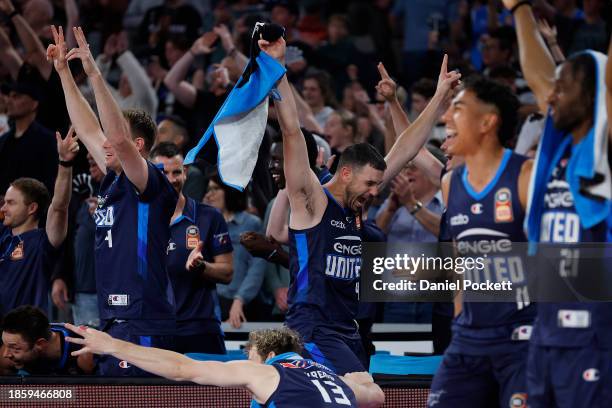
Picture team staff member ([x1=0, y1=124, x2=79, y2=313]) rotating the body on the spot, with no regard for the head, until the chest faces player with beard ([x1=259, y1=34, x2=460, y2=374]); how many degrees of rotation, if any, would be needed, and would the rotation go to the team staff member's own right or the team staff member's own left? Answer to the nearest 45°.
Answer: approximately 90° to the team staff member's own left

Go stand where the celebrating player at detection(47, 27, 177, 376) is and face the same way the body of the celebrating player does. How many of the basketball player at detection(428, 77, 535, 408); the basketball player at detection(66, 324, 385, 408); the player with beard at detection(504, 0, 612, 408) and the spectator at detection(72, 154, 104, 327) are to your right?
1

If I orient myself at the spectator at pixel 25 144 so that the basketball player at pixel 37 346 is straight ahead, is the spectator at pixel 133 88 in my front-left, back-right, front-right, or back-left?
back-left

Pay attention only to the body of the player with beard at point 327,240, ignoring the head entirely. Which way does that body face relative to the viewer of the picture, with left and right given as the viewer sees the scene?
facing the viewer and to the right of the viewer

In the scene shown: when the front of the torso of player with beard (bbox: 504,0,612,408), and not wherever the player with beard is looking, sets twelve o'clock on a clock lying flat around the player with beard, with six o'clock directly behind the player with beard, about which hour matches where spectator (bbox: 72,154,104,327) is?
The spectator is roughly at 3 o'clock from the player with beard.

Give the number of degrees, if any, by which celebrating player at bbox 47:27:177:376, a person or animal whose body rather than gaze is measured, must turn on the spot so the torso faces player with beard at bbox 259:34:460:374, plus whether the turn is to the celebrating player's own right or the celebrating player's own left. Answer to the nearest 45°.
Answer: approximately 135° to the celebrating player's own left

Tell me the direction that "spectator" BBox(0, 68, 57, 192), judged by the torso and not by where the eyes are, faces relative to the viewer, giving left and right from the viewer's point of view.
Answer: facing the viewer and to the left of the viewer

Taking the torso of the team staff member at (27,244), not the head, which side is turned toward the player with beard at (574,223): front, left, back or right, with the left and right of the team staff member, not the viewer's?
left

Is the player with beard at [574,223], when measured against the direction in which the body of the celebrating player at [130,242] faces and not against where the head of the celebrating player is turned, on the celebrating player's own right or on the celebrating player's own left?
on the celebrating player's own left

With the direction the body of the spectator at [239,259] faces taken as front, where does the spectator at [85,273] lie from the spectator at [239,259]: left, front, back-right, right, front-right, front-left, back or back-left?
front-right

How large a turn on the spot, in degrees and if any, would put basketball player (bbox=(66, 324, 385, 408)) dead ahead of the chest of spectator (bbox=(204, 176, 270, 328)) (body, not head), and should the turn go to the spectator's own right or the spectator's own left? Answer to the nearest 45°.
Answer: approximately 45° to the spectator's own left

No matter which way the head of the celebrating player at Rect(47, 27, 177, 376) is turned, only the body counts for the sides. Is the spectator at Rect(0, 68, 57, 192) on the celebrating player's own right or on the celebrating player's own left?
on the celebrating player's own right

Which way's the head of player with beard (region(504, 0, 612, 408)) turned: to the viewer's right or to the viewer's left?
to the viewer's left
